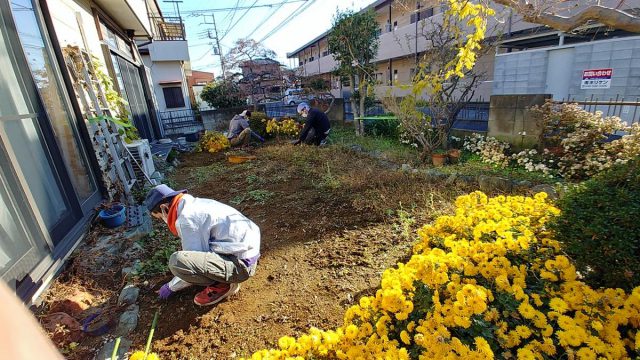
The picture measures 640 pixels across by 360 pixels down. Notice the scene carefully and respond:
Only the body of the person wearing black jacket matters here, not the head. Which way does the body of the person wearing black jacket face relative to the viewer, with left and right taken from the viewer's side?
facing to the left of the viewer

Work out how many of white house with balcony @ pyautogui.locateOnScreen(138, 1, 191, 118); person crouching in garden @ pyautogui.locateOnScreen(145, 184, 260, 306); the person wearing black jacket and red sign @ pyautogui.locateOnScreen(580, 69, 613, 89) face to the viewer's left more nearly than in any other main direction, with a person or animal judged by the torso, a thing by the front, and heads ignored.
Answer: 2

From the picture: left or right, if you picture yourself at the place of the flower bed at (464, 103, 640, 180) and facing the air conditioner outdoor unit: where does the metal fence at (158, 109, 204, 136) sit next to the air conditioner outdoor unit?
right

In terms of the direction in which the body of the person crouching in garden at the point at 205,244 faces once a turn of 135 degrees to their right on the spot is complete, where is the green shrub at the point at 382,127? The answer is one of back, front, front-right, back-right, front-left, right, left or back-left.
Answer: front

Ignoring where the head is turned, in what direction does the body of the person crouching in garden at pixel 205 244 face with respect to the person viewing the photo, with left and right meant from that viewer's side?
facing to the left of the viewer

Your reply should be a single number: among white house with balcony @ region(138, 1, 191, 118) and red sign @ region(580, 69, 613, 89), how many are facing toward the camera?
2

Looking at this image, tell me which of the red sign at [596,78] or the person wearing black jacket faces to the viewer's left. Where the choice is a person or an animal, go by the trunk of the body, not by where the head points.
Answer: the person wearing black jacket

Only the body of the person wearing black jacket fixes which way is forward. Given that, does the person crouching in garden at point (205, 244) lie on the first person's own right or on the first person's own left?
on the first person's own left
